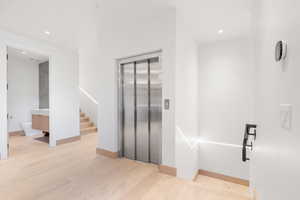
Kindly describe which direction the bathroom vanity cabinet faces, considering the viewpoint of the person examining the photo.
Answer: facing the viewer and to the left of the viewer

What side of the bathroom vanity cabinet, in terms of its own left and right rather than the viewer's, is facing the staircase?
back

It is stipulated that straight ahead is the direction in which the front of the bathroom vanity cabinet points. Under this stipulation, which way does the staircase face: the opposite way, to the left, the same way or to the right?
to the left

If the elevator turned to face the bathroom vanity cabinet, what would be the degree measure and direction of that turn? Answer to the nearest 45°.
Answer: approximately 90° to its right

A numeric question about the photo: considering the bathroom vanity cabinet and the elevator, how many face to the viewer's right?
0

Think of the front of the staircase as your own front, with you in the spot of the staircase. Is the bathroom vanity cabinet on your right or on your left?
on your right

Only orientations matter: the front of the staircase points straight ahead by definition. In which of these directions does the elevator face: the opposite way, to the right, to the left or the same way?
to the right

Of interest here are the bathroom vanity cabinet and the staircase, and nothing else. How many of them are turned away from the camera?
0
